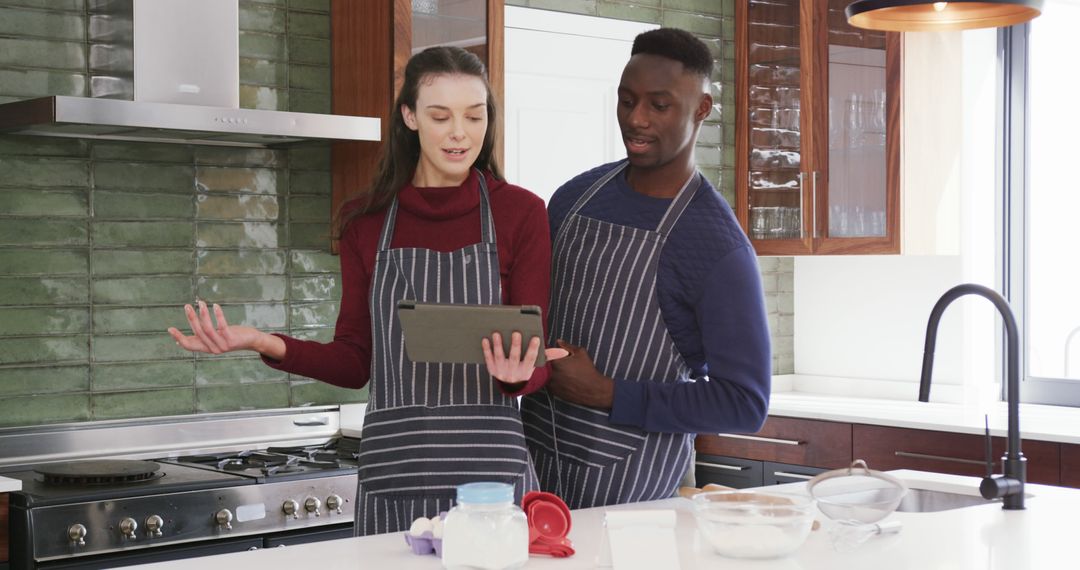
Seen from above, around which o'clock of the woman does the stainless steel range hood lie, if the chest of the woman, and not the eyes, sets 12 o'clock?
The stainless steel range hood is roughly at 5 o'clock from the woman.

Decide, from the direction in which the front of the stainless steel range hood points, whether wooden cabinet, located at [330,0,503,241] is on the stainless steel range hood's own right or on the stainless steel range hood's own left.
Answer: on the stainless steel range hood's own left

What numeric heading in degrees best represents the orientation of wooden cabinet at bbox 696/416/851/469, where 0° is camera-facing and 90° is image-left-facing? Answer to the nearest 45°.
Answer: approximately 45°

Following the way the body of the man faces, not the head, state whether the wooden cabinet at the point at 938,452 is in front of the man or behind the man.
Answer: behind

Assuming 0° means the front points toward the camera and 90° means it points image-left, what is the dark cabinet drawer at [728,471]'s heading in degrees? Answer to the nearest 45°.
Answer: approximately 45°

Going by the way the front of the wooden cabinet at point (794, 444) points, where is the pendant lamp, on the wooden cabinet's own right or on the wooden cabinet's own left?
on the wooden cabinet's own left
